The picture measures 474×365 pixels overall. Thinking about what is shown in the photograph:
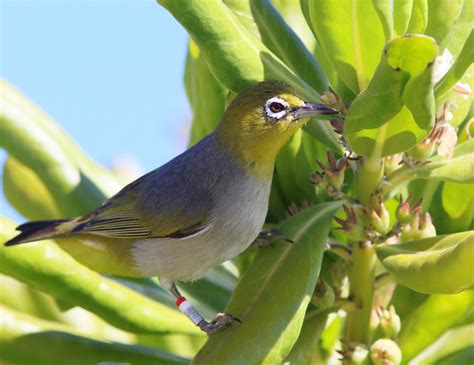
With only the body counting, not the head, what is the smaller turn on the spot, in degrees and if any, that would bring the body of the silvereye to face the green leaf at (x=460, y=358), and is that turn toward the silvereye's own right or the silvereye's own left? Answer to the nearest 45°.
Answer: approximately 45° to the silvereye's own right

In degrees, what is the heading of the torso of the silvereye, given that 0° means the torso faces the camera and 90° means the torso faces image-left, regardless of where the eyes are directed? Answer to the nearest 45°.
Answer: approximately 270°
